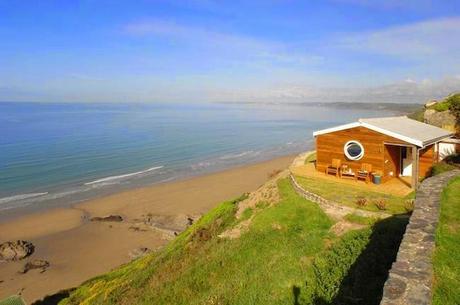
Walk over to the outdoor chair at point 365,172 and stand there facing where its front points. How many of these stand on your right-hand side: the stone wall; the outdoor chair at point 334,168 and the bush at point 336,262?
1

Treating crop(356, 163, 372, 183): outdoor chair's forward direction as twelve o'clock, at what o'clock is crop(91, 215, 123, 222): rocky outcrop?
The rocky outcrop is roughly at 2 o'clock from the outdoor chair.

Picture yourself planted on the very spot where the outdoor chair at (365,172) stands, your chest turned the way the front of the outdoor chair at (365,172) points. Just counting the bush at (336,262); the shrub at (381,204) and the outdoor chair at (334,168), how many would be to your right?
1

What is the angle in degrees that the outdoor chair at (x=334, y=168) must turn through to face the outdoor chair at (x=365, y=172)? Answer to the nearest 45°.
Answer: approximately 90° to its left

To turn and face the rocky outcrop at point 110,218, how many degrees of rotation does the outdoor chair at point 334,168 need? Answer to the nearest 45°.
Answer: approximately 45° to its right

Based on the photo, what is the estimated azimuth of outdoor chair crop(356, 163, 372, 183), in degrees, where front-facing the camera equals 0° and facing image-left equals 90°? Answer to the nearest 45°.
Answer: approximately 45°

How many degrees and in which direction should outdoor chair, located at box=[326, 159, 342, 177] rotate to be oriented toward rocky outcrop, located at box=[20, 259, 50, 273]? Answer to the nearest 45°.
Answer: approximately 45° to its right

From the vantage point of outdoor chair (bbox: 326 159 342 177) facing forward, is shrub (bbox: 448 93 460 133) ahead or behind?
behind

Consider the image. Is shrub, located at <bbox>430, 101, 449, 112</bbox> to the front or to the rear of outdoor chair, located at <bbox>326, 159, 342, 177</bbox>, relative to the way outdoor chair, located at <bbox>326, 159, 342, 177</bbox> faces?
to the rear

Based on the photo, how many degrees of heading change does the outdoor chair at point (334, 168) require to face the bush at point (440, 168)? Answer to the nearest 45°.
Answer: approximately 135° to its left

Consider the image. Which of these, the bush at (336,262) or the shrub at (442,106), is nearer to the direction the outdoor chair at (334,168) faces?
the bush

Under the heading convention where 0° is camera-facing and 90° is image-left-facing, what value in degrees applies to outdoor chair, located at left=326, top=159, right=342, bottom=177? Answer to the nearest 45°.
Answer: approximately 45°
